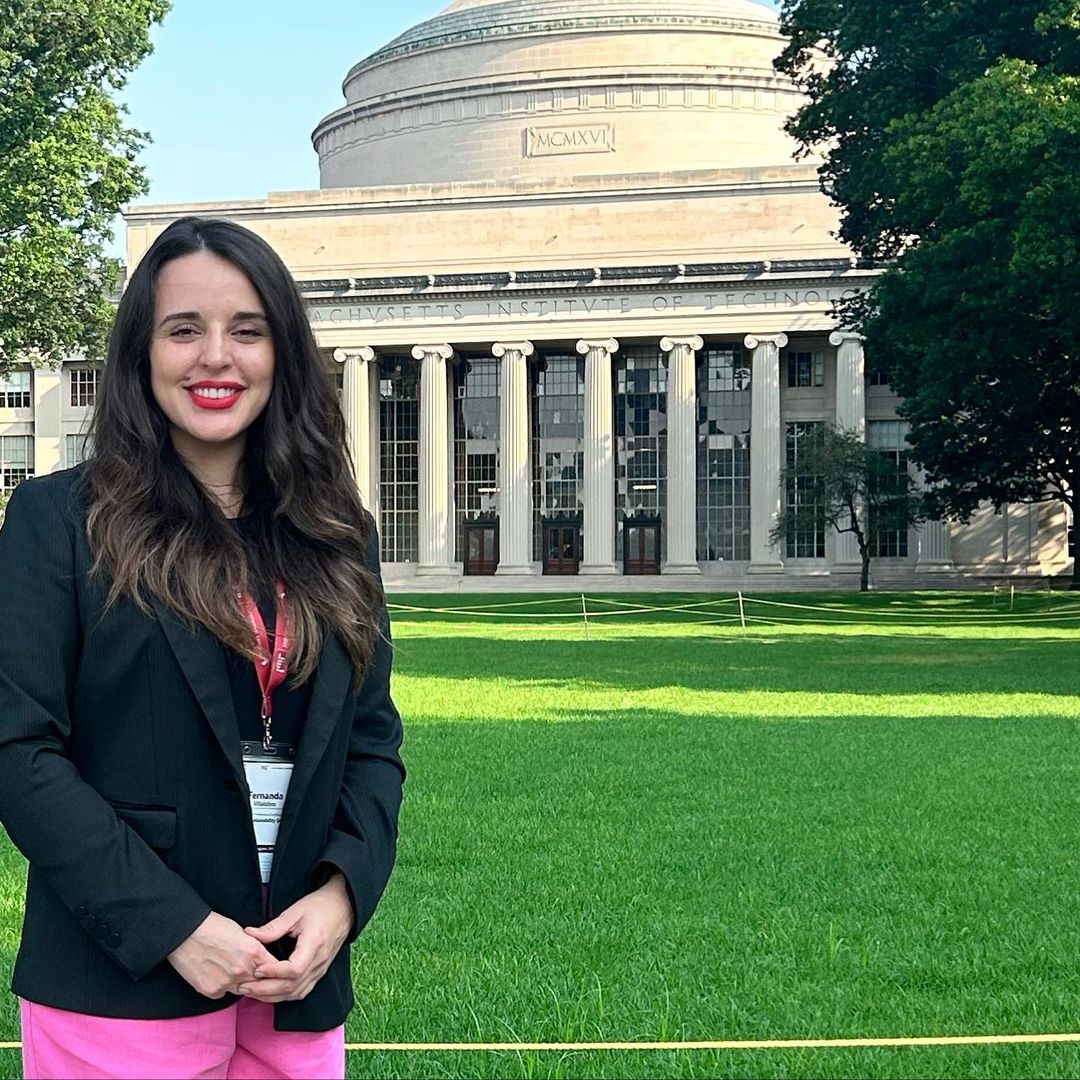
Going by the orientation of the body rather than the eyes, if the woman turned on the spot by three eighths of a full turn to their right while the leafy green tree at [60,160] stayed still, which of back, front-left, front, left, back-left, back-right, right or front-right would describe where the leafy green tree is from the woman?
right

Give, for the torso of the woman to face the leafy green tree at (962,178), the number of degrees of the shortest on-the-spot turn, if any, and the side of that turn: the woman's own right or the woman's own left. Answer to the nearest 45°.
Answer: approximately 90° to the woman's own left

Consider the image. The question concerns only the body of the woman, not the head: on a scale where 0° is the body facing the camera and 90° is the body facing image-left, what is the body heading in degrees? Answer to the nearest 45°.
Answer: approximately 315°
